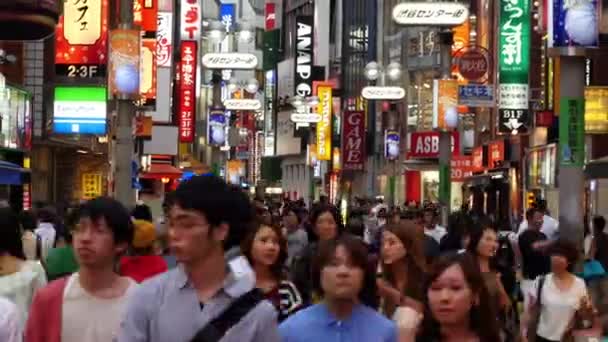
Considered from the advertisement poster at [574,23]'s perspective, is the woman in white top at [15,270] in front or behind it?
in front

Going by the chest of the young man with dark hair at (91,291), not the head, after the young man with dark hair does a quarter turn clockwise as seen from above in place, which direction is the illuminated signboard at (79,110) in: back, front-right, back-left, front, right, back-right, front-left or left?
front-right

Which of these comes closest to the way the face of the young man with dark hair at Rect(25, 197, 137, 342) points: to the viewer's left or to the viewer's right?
to the viewer's left

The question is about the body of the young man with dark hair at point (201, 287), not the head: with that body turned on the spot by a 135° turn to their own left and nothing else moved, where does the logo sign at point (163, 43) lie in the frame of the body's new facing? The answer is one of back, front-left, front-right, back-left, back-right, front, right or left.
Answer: left

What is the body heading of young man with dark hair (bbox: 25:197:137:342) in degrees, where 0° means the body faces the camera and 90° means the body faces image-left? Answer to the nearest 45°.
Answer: approximately 45°

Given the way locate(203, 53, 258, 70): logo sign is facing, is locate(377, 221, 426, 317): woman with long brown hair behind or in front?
in front

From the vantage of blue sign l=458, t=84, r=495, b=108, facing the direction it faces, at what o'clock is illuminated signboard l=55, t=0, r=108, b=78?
The illuminated signboard is roughly at 2 o'clock from the blue sign.

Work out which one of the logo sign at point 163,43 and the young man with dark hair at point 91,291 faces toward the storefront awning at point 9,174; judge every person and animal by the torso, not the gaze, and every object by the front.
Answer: the logo sign

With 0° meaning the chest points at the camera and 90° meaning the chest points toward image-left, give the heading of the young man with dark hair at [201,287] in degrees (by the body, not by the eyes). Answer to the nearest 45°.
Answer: approximately 45°

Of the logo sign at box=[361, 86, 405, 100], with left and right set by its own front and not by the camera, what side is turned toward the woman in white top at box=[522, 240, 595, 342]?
front
